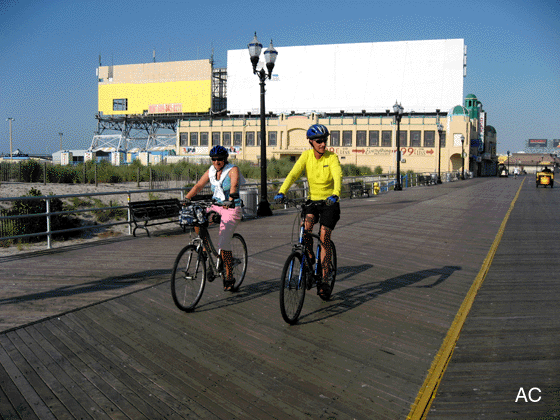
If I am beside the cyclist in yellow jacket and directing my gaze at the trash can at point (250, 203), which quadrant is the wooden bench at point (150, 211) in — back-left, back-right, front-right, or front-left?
front-left

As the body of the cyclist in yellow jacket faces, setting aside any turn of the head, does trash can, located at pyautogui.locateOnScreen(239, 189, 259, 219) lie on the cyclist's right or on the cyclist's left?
on the cyclist's right

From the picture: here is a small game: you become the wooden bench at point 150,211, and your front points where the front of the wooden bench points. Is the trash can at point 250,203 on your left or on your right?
on your left

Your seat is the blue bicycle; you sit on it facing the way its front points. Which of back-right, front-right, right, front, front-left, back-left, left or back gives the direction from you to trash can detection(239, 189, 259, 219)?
back-right

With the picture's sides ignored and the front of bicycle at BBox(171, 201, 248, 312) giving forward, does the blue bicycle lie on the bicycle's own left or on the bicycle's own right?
on the bicycle's own left

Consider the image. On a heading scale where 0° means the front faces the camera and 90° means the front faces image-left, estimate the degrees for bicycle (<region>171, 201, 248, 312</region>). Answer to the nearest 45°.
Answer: approximately 45°

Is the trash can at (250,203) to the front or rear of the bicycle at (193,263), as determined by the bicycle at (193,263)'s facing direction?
to the rear

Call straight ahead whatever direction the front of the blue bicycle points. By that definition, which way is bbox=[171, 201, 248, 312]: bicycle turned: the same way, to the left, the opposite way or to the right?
the same way

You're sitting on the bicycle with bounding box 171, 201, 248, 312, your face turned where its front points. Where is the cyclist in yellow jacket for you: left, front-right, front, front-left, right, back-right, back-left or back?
back-left

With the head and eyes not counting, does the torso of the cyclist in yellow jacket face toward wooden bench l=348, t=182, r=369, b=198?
no

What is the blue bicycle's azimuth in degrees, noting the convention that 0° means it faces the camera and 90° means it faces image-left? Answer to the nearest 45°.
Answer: approximately 45°

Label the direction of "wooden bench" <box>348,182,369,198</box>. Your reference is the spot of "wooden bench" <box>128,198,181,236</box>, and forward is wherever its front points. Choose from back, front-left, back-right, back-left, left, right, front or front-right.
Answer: left

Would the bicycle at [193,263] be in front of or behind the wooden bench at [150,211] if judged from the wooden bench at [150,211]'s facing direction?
in front

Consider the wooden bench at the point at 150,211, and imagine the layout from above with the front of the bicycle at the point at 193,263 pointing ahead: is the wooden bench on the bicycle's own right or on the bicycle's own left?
on the bicycle's own right

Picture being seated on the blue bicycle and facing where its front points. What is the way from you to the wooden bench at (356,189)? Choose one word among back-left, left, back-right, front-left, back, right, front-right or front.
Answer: back-right

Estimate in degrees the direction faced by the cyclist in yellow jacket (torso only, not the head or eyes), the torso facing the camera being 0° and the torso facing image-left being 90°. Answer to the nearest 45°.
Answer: approximately 45°

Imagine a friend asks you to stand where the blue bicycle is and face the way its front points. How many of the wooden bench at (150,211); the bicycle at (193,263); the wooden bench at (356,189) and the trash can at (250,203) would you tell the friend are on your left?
0

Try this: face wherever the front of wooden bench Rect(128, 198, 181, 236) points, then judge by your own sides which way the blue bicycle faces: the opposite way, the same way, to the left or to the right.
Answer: to the right

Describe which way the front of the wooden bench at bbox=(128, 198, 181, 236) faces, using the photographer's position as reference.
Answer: facing the viewer and to the right of the viewer
